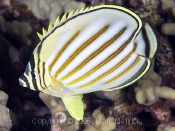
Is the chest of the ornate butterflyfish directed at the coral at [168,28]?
no

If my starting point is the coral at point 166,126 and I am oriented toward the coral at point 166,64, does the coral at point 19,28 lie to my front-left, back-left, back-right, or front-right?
front-left

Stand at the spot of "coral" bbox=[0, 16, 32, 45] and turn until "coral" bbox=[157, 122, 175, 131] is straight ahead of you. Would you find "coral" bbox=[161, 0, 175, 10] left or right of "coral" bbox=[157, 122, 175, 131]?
left

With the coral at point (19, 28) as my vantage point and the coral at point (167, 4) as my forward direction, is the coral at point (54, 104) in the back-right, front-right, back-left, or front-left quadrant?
front-right

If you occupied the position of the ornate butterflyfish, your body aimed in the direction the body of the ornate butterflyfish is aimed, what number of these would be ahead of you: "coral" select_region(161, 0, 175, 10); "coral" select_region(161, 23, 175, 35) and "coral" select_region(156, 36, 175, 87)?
0

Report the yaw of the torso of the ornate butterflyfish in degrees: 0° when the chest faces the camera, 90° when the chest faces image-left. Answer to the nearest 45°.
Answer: approximately 90°

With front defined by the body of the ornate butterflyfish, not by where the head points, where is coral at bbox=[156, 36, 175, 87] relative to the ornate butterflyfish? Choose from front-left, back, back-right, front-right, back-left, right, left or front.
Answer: back-right

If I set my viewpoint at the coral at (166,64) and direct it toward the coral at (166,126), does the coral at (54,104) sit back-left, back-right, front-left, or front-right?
front-right

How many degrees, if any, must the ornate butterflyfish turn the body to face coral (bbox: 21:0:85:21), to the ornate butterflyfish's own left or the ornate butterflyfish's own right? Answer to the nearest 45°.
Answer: approximately 90° to the ornate butterflyfish's own right
